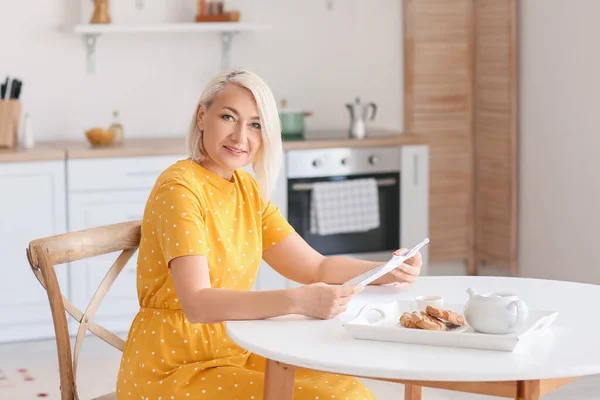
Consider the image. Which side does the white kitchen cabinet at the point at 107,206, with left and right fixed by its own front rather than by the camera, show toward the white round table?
front

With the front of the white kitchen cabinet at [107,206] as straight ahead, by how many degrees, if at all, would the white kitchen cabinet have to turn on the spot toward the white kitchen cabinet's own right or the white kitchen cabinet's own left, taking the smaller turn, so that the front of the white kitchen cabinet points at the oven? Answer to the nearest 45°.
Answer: approximately 90° to the white kitchen cabinet's own left

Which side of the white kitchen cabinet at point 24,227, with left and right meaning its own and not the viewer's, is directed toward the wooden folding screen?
left

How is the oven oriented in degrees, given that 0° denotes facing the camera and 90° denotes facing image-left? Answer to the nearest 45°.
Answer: approximately 0°

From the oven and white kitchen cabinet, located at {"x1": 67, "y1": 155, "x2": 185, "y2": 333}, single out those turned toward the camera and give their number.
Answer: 2

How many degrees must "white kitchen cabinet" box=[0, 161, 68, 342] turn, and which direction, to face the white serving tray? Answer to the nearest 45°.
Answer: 0° — it already faces it

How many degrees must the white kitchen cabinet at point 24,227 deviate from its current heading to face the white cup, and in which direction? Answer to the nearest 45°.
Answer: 0° — it already faces it

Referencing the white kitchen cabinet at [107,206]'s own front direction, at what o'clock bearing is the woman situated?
The woman is roughly at 12 o'clock from the white kitchen cabinet.
